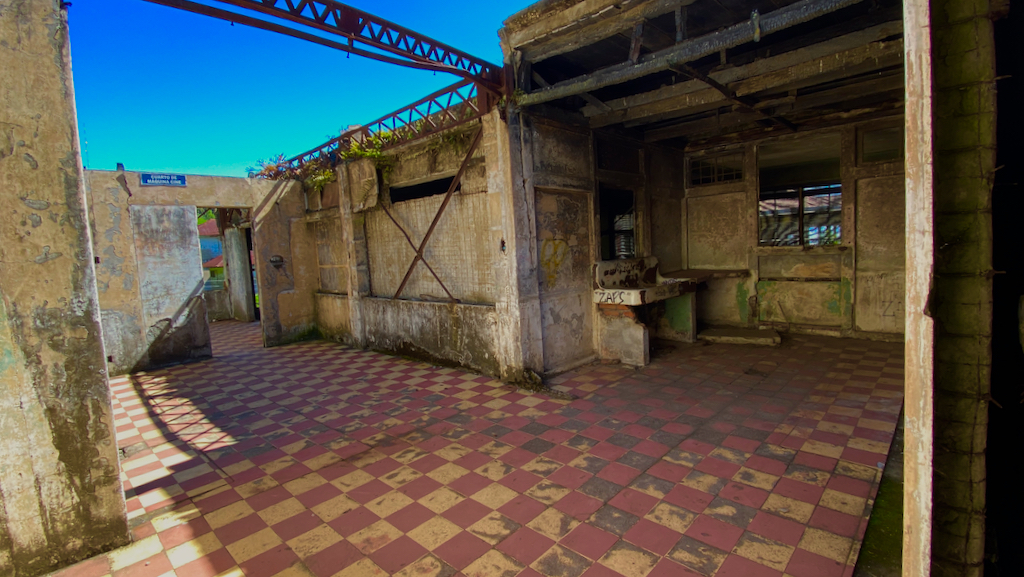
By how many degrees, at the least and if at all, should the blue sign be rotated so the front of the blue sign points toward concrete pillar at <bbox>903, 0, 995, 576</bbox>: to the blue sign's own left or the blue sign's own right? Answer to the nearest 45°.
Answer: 0° — it already faces it

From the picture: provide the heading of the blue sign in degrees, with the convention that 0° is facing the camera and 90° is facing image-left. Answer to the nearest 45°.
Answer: approximately 0°

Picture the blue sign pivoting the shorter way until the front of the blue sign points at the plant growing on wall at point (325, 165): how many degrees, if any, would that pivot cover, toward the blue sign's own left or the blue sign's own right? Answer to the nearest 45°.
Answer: approximately 90° to the blue sign's own left

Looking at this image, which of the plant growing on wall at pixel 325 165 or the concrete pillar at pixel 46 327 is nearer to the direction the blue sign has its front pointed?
the concrete pillar

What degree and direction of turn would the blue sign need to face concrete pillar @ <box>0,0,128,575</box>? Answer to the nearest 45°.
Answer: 0° — it already faces it

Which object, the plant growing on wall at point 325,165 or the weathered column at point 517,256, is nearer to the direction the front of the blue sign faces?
the weathered column

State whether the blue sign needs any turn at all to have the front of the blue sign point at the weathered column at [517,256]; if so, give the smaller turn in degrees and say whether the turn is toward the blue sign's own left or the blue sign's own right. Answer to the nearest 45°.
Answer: approximately 45° to the blue sign's own left
